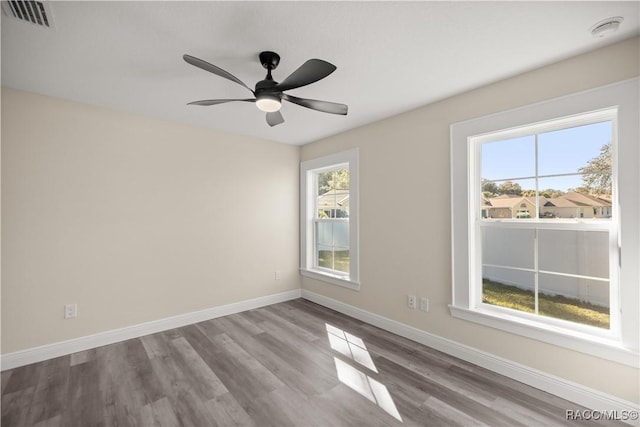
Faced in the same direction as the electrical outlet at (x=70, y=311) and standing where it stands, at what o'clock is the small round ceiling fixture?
The small round ceiling fixture is roughly at 11 o'clock from the electrical outlet.

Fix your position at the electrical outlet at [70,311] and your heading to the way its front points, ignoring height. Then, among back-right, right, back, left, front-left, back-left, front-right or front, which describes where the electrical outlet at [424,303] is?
front-left

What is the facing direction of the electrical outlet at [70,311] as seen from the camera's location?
facing the viewer

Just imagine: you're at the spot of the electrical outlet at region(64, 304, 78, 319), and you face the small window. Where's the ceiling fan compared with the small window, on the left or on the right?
right

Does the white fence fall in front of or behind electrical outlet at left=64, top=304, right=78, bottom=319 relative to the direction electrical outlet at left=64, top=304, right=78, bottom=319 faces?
in front

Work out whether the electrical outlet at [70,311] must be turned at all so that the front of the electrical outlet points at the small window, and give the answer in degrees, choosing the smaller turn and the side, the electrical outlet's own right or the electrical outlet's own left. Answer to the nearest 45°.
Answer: approximately 90° to the electrical outlet's own left

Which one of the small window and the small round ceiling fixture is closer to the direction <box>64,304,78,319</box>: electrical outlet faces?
the small round ceiling fixture

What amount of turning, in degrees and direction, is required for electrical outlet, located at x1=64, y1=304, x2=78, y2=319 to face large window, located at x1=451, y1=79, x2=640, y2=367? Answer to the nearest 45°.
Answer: approximately 45° to its left

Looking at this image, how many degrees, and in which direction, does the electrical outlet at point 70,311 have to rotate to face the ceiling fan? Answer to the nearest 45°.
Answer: approximately 45° to its left

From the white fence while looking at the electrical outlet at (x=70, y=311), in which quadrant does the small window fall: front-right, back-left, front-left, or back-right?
front-right
